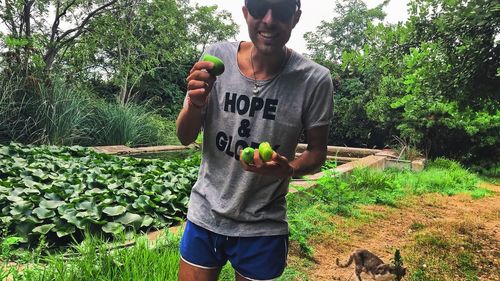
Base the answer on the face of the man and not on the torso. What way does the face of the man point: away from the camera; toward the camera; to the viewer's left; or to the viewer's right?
toward the camera

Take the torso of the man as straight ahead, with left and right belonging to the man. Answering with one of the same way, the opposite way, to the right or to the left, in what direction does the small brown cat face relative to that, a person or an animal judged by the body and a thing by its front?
to the left

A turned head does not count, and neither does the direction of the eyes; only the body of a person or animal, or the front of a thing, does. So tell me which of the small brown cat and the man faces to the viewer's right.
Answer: the small brown cat

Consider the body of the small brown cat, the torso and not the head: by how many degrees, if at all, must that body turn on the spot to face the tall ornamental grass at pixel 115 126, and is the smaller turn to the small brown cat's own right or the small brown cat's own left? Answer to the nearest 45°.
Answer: approximately 135° to the small brown cat's own left

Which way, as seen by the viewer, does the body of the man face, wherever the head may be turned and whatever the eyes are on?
toward the camera

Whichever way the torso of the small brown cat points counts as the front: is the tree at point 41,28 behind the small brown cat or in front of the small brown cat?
behind

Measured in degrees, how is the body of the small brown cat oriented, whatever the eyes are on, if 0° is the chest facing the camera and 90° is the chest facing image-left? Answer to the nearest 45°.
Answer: approximately 270°
